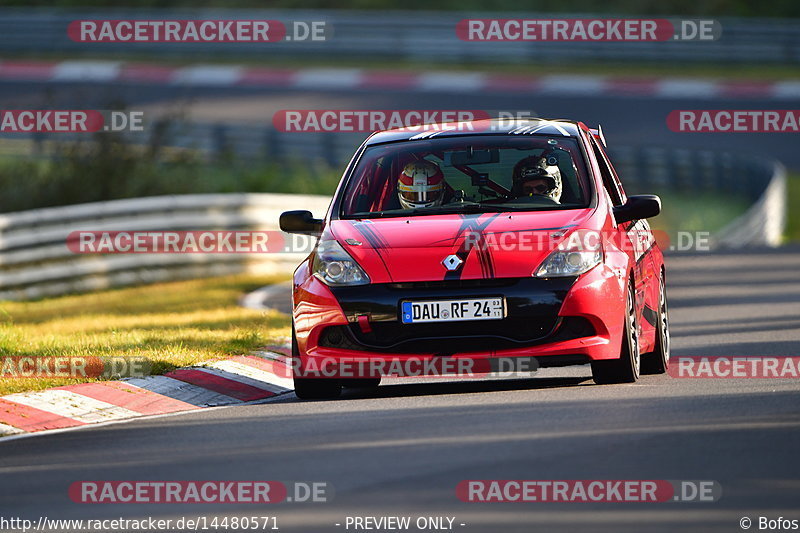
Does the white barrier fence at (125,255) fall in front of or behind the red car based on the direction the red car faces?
behind

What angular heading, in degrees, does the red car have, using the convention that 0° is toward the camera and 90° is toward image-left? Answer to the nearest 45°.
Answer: approximately 0°

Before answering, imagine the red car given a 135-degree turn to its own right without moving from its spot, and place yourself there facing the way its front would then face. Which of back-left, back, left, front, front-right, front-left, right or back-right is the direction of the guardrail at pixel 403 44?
front-right
